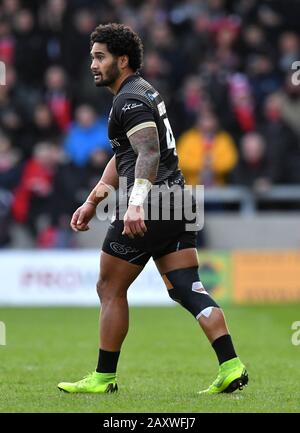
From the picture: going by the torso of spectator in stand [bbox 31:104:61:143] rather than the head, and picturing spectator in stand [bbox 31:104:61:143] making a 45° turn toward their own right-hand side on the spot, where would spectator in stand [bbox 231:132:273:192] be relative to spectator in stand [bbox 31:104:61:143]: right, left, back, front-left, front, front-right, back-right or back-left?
back-left

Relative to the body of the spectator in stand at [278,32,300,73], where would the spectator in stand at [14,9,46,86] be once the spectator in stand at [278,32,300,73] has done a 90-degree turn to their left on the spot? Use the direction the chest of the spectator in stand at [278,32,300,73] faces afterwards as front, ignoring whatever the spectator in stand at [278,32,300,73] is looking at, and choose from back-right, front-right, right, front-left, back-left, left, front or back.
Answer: back

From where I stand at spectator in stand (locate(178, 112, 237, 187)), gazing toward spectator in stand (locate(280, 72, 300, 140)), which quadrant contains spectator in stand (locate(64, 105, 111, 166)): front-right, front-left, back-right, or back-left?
back-left

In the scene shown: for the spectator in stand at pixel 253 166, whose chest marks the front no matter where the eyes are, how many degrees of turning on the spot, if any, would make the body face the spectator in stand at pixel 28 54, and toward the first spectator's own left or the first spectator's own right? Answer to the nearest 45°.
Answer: approximately 90° to the first spectator's own right

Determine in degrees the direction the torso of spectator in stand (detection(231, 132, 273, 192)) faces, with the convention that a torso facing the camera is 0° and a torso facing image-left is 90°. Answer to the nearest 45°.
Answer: approximately 0°
